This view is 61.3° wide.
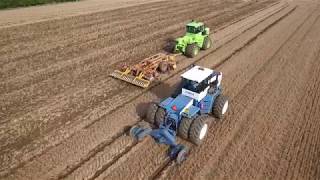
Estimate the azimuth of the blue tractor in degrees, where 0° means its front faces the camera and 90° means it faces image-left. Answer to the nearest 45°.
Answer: approximately 225°

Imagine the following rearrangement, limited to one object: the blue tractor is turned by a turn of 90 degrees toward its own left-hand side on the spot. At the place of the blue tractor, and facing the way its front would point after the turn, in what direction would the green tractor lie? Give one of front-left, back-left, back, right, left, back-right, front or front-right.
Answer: front-right

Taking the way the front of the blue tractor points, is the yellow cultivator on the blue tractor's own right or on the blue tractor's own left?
on the blue tractor's own left
